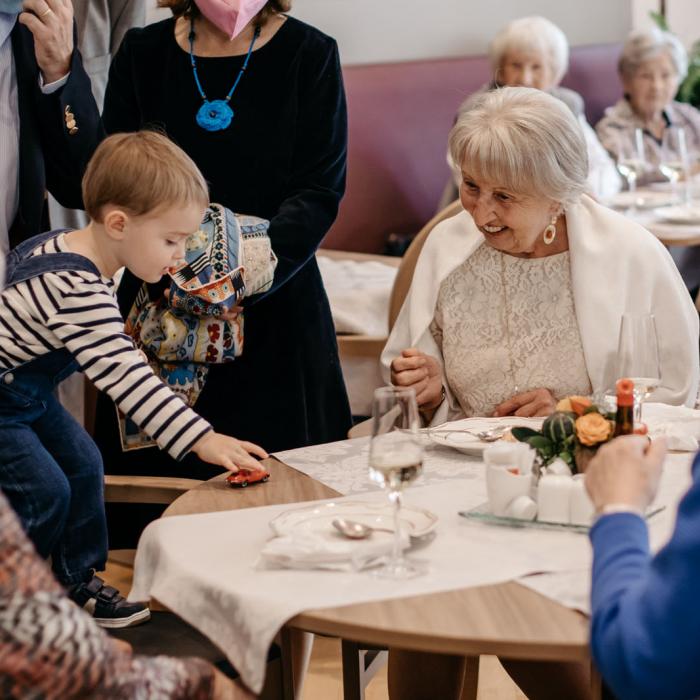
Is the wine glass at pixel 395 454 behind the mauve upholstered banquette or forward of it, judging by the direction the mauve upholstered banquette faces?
forward

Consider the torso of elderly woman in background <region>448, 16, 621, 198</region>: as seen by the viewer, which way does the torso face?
toward the camera

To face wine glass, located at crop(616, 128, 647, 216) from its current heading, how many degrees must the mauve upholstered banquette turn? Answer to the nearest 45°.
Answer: approximately 45° to its left

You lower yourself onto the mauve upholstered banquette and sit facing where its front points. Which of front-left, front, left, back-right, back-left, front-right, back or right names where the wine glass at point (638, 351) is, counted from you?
front

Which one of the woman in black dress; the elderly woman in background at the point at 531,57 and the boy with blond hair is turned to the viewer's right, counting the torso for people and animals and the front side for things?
the boy with blond hair

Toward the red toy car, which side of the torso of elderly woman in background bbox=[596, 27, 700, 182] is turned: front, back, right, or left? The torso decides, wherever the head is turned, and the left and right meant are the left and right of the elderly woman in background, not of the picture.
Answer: front

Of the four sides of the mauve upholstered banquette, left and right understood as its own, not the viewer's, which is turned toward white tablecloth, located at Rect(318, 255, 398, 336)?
front

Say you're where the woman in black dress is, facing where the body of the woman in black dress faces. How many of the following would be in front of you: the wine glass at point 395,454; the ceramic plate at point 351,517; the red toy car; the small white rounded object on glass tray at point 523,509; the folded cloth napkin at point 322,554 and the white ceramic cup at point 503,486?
6

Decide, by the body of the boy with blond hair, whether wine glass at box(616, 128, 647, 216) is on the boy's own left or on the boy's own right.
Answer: on the boy's own left

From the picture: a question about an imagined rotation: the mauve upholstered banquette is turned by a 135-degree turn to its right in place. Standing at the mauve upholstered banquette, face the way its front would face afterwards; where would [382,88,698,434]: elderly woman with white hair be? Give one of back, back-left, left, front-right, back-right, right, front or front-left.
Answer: back-left

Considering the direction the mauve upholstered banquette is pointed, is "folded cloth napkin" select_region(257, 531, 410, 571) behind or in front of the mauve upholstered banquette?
in front

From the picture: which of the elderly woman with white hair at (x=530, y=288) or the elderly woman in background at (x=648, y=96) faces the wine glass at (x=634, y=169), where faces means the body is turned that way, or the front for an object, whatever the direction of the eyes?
the elderly woman in background

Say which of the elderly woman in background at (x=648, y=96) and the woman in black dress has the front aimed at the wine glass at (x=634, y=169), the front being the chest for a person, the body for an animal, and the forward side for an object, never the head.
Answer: the elderly woman in background

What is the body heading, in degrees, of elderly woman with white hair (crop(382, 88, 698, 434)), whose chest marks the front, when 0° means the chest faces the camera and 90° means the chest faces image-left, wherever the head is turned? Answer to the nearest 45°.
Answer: approximately 45°

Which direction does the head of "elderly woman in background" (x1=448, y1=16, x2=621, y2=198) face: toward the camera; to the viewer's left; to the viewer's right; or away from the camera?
toward the camera

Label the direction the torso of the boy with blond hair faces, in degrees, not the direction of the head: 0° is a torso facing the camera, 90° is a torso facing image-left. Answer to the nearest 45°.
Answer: approximately 270°

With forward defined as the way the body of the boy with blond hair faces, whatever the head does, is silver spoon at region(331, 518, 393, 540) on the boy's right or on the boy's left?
on the boy's right

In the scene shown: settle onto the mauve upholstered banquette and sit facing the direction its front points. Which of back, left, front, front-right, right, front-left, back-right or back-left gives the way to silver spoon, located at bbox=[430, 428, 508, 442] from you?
front

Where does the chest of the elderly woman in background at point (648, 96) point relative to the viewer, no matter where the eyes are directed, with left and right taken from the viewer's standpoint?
facing the viewer

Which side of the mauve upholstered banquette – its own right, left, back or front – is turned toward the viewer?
front

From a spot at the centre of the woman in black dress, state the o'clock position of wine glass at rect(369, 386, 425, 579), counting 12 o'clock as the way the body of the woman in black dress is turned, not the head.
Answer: The wine glass is roughly at 12 o'clock from the woman in black dress.
